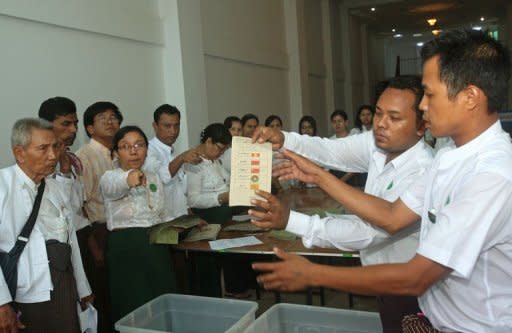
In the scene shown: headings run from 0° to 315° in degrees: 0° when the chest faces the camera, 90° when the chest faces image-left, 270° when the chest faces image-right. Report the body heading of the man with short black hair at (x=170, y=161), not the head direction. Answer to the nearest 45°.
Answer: approximately 315°

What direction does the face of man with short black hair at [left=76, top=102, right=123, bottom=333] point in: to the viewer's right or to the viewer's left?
to the viewer's right

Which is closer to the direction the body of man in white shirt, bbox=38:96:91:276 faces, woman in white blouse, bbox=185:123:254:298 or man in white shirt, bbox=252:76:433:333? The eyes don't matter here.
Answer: the man in white shirt

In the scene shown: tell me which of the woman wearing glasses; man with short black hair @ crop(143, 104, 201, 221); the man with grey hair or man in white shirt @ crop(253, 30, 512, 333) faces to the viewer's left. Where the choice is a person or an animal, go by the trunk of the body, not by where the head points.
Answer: the man in white shirt

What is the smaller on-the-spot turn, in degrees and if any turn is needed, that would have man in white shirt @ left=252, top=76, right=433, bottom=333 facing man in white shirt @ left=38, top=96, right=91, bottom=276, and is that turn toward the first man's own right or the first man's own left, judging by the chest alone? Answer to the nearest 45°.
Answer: approximately 90° to the first man's own right

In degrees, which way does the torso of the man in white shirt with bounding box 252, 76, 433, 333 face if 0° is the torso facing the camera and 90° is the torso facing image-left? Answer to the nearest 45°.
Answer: approximately 45°

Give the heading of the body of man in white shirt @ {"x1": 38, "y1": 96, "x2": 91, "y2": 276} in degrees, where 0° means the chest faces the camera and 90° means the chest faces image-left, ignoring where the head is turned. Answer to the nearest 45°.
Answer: approximately 315°

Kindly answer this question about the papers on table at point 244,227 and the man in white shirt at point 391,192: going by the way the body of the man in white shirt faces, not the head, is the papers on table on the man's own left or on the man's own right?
on the man's own right

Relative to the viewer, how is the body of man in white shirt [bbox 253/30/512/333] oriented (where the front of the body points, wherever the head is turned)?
to the viewer's left

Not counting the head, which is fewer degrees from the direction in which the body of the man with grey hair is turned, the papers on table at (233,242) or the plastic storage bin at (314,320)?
the plastic storage bin
